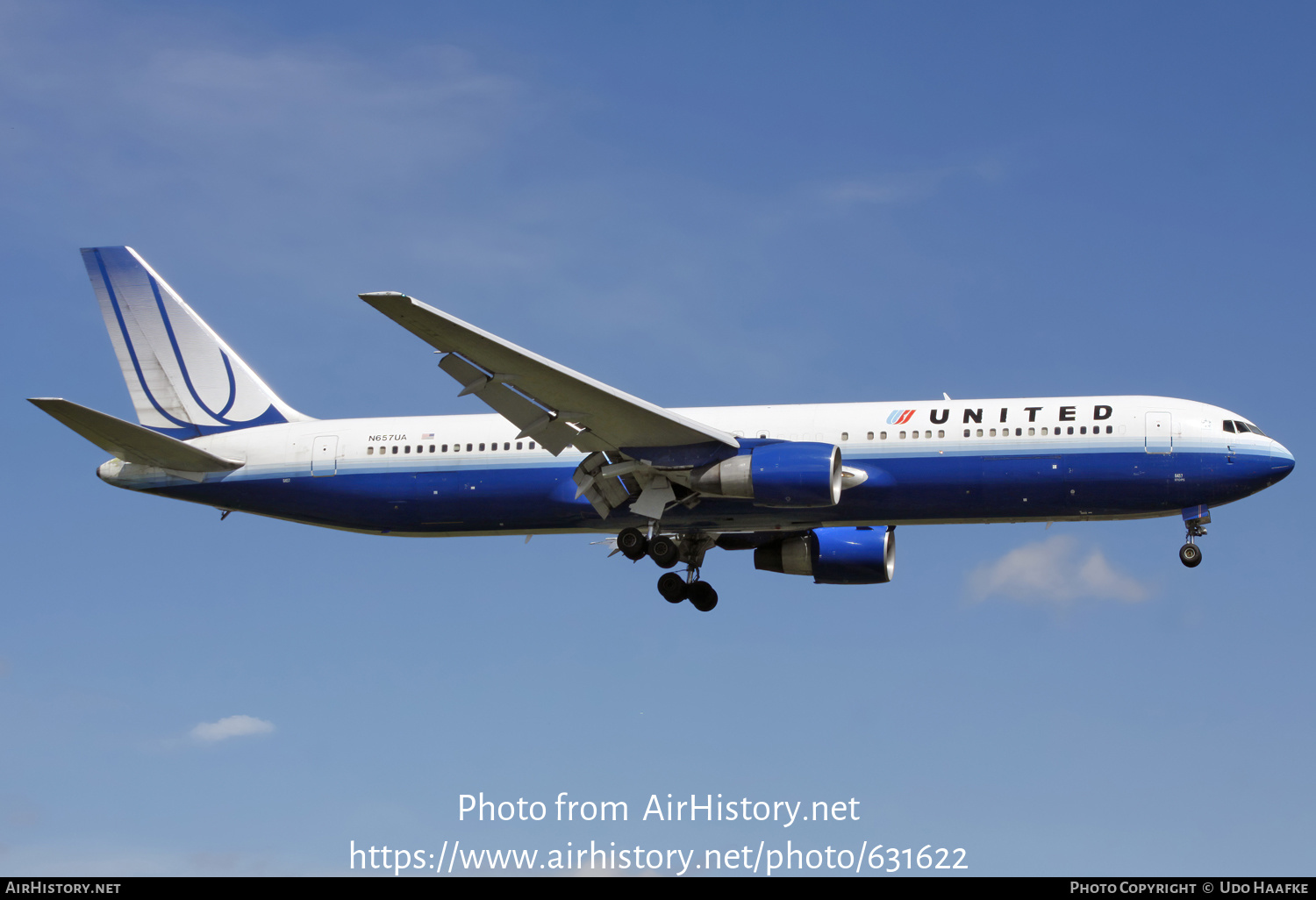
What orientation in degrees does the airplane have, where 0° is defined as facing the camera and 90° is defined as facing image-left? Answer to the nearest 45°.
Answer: approximately 270°
